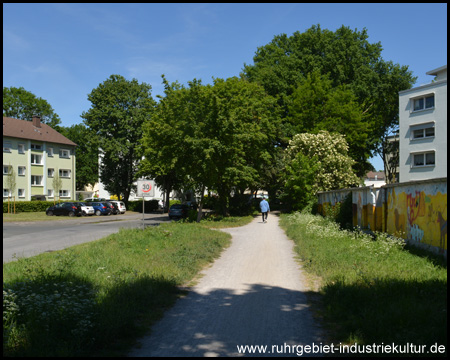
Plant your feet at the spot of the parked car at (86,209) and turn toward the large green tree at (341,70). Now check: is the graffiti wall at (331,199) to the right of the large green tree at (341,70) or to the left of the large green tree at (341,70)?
right

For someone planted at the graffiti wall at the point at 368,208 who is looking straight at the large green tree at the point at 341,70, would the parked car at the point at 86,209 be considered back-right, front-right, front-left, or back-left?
front-left

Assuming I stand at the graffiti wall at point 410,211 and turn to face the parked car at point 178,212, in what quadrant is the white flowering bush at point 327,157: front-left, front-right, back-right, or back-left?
front-right

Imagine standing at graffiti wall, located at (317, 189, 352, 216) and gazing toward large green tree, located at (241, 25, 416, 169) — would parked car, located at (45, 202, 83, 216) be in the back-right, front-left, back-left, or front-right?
front-left

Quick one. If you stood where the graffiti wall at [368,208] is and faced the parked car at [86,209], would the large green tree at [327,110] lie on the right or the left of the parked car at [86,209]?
right
